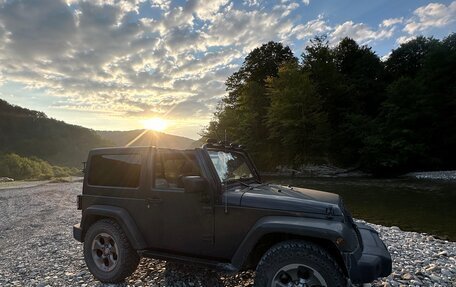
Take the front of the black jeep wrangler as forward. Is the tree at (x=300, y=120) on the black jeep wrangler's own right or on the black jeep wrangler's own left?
on the black jeep wrangler's own left

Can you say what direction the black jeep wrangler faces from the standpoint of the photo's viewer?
facing the viewer and to the right of the viewer
